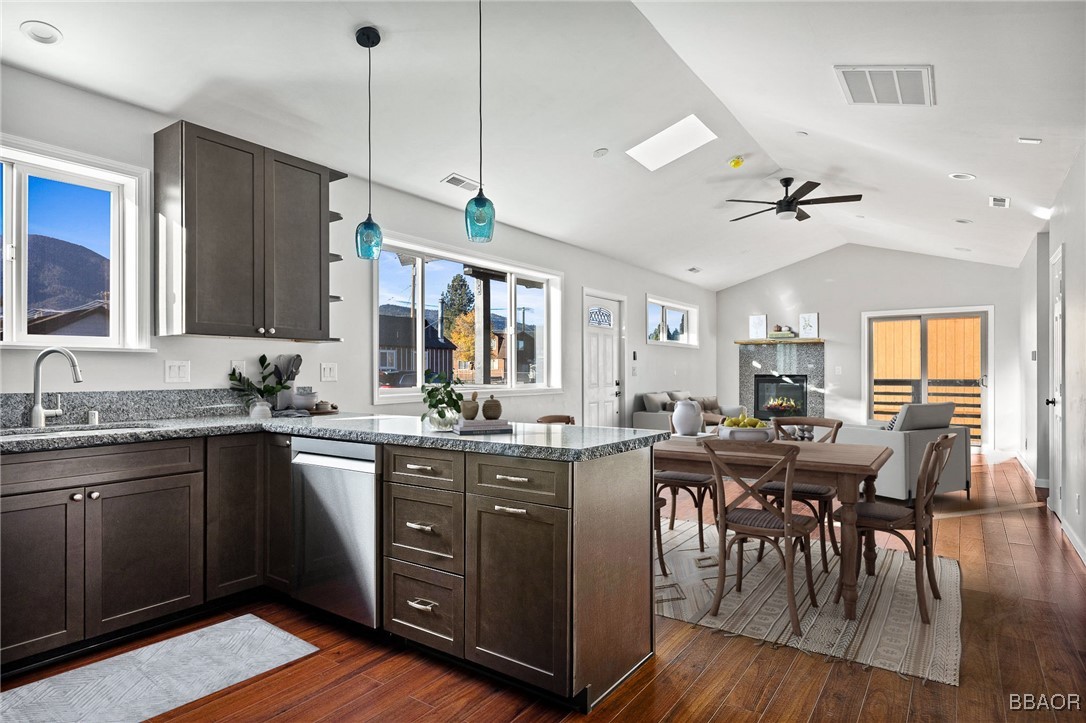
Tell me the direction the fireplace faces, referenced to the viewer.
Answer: facing the viewer

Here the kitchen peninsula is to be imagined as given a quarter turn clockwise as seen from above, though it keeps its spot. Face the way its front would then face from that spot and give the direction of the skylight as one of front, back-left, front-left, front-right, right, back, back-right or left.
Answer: right

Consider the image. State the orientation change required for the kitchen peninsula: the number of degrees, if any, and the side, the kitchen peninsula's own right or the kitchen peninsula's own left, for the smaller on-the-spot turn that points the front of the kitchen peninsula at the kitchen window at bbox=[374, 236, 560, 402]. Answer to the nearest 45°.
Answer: approximately 135° to the kitchen peninsula's own right

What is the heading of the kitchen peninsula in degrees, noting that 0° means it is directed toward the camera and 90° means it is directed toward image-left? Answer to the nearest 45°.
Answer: approximately 45°

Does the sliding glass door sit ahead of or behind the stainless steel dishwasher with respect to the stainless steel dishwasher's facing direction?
behind

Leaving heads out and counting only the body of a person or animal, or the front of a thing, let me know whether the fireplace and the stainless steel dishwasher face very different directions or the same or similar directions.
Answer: same or similar directions

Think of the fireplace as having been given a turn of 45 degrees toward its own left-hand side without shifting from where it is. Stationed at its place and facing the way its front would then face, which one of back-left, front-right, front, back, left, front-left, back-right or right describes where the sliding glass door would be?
front-left

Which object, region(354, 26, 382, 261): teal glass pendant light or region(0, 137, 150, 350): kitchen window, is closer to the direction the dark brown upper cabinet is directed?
the teal glass pendant light

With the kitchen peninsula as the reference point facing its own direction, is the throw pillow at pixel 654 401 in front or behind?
behind

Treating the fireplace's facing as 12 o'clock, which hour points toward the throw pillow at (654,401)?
The throw pillow is roughly at 1 o'clock from the fireplace.

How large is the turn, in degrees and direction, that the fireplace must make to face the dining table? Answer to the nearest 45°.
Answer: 0° — it already faces it

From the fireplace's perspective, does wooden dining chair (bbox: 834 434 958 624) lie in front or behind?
in front

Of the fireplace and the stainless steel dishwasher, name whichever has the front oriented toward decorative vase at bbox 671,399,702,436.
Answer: the fireplace

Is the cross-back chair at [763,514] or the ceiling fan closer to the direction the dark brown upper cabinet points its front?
the cross-back chair

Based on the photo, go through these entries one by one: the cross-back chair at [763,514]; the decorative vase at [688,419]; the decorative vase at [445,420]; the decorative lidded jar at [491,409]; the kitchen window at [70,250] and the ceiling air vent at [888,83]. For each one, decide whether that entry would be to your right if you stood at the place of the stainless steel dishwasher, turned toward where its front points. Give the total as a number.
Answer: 1
